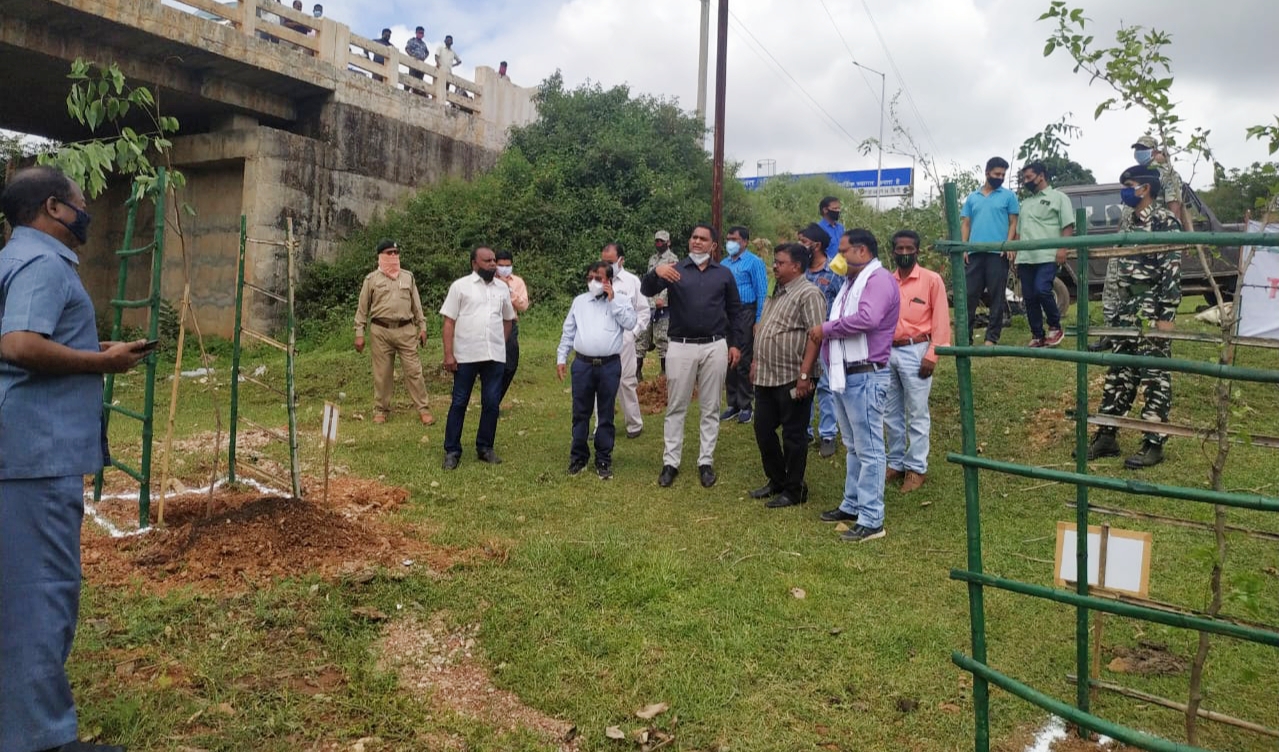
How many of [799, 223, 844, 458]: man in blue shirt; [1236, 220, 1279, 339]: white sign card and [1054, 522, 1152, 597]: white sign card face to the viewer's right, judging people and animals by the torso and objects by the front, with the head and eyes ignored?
0

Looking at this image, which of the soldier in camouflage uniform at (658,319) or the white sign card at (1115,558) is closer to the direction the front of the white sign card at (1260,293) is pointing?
the white sign card

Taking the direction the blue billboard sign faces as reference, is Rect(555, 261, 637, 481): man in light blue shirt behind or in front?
in front

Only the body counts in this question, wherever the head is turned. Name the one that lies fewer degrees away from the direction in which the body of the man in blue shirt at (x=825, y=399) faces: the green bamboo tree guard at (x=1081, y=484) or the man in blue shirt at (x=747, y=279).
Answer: the green bamboo tree guard

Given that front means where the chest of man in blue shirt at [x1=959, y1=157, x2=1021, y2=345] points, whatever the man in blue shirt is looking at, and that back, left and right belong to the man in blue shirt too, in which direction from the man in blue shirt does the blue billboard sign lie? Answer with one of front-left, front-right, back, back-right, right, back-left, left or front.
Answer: back

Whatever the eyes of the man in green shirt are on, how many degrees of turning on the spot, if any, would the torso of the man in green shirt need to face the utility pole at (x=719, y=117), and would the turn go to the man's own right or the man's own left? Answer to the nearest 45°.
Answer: approximately 90° to the man's own right

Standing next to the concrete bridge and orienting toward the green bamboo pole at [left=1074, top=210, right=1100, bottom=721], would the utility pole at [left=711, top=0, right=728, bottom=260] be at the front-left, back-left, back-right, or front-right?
front-left

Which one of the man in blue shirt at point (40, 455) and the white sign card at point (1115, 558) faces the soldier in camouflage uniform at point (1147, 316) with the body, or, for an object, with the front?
the man in blue shirt

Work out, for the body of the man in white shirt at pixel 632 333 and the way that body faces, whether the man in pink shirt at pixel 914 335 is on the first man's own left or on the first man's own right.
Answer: on the first man's own left

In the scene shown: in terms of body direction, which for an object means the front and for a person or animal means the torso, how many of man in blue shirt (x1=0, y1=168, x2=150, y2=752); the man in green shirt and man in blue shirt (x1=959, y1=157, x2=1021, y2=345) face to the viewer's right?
1

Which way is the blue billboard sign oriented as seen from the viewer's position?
toward the camera

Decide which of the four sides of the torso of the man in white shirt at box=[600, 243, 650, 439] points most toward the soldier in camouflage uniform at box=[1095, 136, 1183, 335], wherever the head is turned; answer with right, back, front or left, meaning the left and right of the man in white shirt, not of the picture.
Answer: left

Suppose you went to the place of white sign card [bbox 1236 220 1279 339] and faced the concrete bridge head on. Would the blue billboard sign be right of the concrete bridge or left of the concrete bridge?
right

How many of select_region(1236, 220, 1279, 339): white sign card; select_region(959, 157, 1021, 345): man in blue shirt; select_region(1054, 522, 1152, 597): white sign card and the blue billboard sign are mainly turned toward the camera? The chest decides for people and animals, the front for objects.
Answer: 4

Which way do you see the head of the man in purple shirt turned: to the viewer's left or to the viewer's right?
to the viewer's left

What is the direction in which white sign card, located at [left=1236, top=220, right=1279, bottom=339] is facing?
toward the camera

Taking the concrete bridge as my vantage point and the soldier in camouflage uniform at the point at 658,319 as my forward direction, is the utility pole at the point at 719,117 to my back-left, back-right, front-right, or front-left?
front-left

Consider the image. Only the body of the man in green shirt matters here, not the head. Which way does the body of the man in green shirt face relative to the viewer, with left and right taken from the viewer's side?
facing the viewer and to the left of the viewer

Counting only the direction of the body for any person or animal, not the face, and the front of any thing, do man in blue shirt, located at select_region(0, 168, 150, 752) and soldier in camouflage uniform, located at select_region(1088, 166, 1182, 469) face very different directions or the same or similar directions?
very different directions
